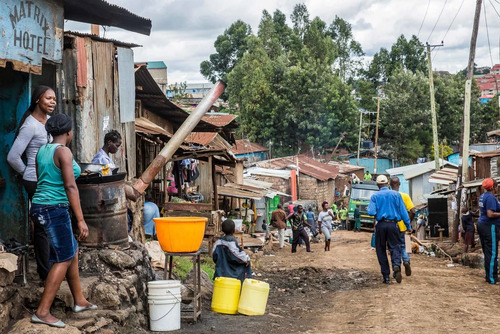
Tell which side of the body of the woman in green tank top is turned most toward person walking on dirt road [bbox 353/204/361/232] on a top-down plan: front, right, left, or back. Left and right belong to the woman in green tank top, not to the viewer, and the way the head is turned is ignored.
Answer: front

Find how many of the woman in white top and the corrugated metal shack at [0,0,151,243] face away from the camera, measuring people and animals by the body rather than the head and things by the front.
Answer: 0

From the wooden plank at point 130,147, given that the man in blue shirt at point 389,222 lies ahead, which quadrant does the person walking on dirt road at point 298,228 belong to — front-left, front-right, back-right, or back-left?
front-left

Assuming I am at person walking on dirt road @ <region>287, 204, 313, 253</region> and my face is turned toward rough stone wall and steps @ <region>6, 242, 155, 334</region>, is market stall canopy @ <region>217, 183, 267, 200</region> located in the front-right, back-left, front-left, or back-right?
back-right

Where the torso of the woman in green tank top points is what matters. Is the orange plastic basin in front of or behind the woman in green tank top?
in front

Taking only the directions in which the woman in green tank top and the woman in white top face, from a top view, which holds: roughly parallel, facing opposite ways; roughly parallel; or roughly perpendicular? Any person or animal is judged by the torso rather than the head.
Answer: roughly perpendicular

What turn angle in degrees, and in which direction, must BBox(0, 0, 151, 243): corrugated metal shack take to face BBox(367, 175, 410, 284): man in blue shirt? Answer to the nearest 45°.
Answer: approximately 90° to its left

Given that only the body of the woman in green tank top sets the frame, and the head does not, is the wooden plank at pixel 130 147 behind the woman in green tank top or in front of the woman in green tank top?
in front

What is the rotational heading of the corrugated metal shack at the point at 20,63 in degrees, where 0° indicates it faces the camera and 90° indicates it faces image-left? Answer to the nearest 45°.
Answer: approximately 315°

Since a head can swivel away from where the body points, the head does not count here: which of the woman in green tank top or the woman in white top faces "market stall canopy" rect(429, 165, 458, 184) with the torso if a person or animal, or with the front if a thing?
the woman in green tank top

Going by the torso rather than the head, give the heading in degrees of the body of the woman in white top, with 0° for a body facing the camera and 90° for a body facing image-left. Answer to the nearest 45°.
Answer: approximately 315°

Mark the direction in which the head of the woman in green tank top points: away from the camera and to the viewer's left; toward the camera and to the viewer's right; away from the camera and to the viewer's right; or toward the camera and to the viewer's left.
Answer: away from the camera and to the viewer's right
